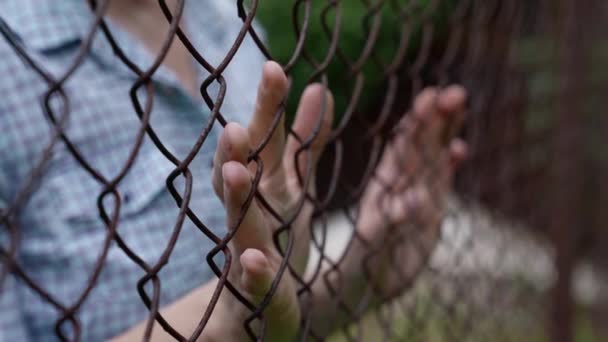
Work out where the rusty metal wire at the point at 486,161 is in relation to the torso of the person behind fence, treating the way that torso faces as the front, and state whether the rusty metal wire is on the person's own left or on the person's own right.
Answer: on the person's own left

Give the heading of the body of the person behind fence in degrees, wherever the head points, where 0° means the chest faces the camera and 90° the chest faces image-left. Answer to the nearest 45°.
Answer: approximately 315°
